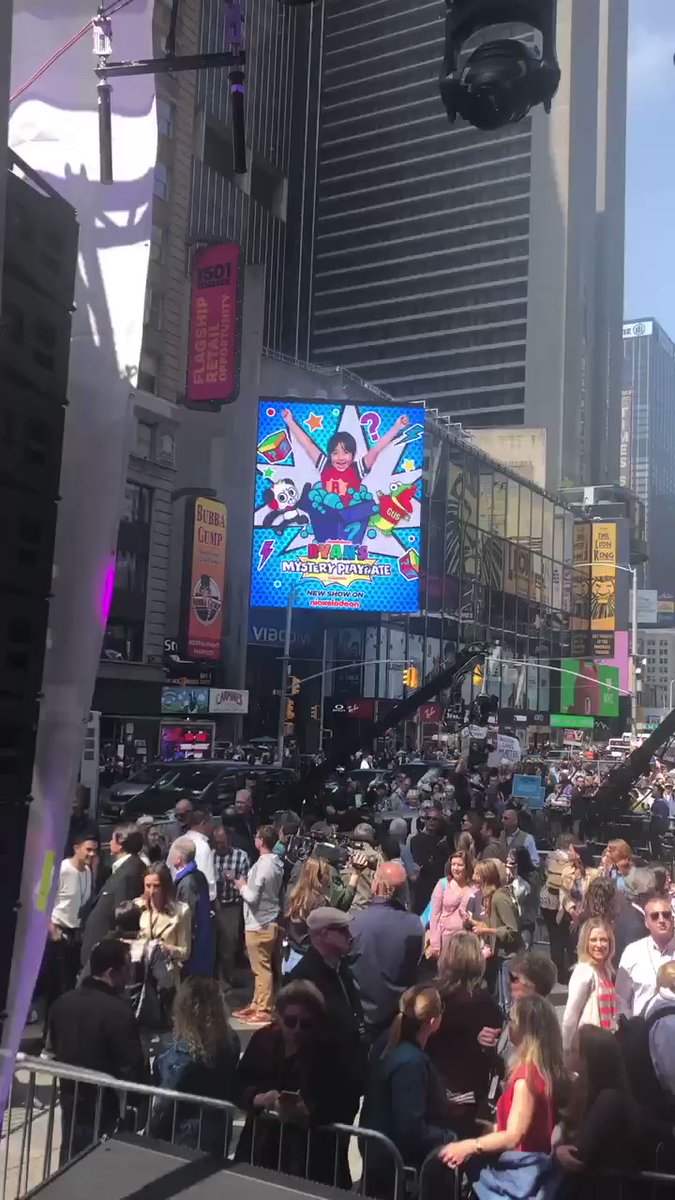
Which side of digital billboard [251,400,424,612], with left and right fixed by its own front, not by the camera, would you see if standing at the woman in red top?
front

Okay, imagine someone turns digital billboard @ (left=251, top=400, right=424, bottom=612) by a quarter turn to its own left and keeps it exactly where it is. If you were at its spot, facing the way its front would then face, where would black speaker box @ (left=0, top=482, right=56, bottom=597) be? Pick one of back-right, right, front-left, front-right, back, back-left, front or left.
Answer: right

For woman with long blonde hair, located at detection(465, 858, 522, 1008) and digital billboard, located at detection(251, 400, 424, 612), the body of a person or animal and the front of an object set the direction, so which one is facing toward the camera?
the digital billboard

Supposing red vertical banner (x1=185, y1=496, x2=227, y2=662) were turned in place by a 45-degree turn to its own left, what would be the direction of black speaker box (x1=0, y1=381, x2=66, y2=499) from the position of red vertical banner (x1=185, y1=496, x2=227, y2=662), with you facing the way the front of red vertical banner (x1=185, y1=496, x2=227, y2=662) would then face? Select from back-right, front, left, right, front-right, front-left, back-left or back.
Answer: front-right

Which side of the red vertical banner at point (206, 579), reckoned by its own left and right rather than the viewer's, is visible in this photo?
front

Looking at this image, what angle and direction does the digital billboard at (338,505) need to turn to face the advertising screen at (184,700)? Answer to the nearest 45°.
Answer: approximately 45° to its right

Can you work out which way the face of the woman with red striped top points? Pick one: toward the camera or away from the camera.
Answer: toward the camera

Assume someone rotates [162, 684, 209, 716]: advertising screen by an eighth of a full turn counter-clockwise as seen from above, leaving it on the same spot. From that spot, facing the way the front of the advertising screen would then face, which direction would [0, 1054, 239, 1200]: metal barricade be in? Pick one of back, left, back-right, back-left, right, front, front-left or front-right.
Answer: front-right

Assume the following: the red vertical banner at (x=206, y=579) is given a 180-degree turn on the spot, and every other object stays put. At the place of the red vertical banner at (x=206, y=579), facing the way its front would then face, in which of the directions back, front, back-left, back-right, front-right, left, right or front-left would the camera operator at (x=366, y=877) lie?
back

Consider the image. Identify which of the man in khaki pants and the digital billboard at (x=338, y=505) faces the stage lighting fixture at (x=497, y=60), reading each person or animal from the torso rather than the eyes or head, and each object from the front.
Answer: the digital billboard

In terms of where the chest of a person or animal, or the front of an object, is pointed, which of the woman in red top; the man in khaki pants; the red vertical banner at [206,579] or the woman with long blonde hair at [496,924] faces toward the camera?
the red vertical banner

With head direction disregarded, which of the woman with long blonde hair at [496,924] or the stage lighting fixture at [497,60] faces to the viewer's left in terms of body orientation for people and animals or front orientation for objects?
the woman with long blonde hair

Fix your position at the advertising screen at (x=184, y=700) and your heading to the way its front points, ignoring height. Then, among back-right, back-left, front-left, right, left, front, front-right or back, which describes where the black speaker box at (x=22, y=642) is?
front

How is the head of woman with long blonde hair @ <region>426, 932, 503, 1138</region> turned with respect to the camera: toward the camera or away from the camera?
away from the camera
